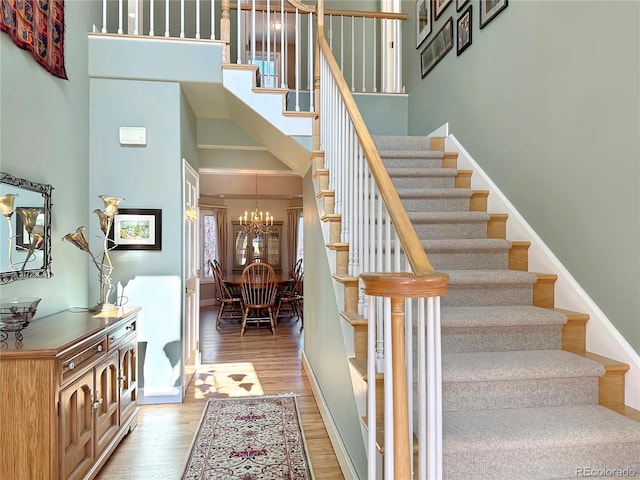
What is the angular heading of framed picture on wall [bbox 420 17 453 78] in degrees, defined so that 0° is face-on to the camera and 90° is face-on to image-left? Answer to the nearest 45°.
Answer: approximately 90°

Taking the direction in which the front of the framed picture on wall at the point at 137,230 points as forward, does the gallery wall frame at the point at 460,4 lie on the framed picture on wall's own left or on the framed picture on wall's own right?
on the framed picture on wall's own left

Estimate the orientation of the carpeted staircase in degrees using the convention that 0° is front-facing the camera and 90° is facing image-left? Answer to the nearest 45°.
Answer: approximately 0°

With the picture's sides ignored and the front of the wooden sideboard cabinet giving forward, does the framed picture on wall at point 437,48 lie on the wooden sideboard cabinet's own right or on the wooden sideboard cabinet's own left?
on the wooden sideboard cabinet's own left

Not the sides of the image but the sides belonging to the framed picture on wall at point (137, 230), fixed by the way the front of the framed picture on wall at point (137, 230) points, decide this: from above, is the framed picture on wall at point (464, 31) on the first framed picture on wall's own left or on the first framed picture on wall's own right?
on the first framed picture on wall's own left

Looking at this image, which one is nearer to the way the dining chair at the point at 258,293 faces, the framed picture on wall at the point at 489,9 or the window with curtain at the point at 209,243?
the window with curtain

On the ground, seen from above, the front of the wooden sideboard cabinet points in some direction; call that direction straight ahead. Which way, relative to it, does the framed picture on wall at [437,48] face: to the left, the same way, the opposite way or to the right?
the opposite way

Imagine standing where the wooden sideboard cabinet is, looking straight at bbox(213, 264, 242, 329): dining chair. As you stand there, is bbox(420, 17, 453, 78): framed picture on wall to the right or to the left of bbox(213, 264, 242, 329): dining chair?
right

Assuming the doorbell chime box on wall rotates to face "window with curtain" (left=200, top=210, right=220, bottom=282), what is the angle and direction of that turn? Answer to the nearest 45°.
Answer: approximately 180°

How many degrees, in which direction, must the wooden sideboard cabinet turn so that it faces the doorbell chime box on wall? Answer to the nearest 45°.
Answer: approximately 135° to its left

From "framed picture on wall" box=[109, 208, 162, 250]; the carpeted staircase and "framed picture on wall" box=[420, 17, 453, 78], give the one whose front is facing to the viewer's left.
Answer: "framed picture on wall" box=[420, 17, 453, 78]

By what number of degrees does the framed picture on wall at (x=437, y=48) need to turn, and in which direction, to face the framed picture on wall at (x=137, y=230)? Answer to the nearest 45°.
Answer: approximately 45° to its left

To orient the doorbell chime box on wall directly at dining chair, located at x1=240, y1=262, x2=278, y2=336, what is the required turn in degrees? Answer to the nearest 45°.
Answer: approximately 135° to its left

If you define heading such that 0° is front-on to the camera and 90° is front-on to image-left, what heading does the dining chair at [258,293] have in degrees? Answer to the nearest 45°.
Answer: approximately 180°
